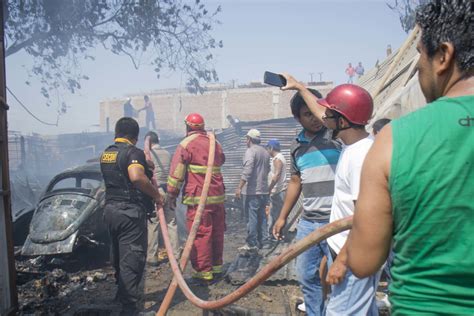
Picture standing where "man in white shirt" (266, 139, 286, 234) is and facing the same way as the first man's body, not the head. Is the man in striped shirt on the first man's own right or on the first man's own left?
on the first man's own left

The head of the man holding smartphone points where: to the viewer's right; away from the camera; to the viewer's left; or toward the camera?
to the viewer's left

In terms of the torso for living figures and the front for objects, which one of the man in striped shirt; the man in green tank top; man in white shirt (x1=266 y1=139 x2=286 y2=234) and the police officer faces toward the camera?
the man in striped shirt

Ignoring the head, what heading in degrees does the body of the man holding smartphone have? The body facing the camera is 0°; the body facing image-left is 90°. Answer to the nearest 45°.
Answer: approximately 90°

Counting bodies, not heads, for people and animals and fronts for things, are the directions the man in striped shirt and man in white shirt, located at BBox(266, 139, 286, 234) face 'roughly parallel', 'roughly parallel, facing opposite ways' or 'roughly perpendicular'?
roughly perpendicular

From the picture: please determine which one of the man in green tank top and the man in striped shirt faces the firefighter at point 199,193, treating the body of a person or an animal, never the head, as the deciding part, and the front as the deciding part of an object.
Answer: the man in green tank top
